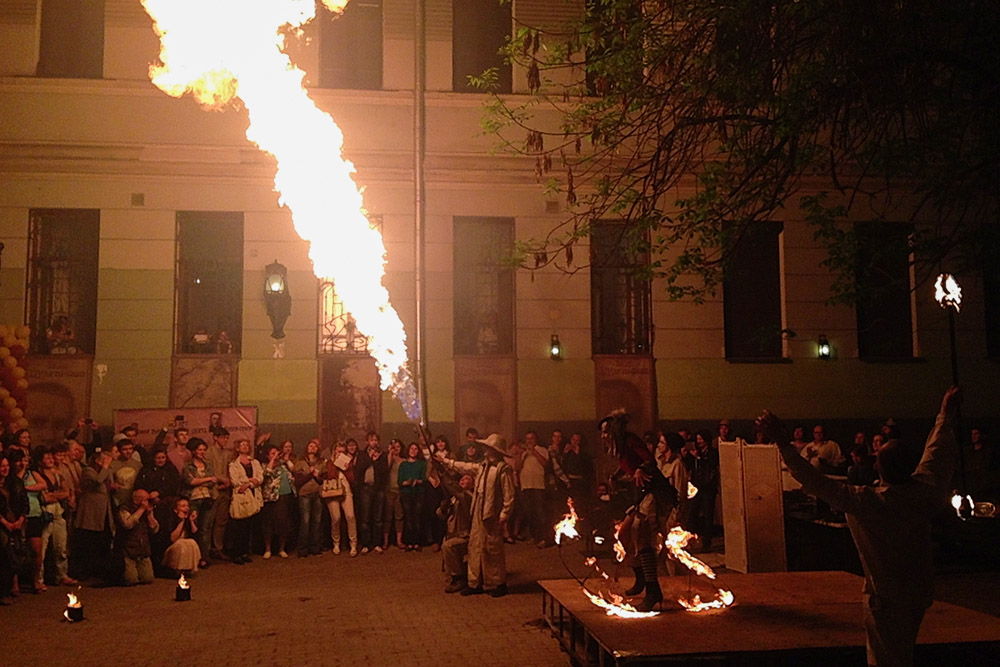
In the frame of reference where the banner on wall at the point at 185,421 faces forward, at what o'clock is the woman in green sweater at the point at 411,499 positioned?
The woman in green sweater is roughly at 10 o'clock from the banner on wall.

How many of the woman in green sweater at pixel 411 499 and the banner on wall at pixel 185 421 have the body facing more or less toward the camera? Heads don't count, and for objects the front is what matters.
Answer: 2

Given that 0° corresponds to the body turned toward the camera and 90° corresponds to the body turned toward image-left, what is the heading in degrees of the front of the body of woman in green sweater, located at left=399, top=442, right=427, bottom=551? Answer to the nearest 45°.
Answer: approximately 0°

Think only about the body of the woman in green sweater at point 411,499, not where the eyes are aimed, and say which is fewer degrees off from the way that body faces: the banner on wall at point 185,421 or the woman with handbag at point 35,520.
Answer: the woman with handbag

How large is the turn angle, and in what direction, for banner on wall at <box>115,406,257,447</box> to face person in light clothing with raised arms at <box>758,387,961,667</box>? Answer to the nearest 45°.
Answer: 0° — it already faces them

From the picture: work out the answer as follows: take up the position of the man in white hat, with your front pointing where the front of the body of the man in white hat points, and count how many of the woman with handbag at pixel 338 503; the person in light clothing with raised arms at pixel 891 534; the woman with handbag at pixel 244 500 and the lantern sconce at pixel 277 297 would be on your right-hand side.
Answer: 3

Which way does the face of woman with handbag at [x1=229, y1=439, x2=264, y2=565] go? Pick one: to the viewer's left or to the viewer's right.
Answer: to the viewer's right

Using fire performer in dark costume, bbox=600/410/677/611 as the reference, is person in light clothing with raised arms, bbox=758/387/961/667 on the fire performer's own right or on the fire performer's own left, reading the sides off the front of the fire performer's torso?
on the fire performer's own left
